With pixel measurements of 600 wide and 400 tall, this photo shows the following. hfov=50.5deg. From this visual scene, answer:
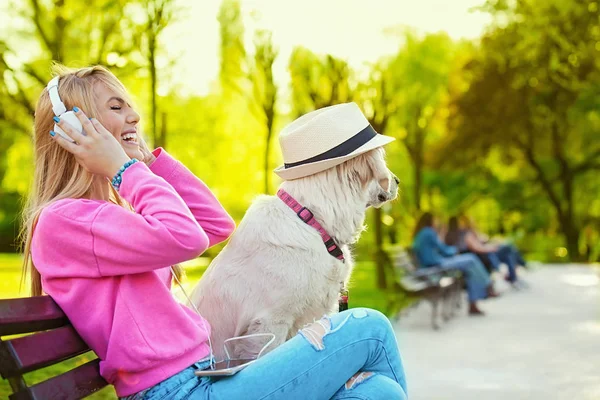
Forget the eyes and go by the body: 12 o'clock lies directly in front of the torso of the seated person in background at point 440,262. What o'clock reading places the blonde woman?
The blonde woman is roughly at 3 o'clock from the seated person in background.

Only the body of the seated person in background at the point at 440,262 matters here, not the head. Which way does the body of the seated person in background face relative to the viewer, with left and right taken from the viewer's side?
facing to the right of the viewer

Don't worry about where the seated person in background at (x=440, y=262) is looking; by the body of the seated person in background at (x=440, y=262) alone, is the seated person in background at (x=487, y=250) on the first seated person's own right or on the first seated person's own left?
on the first seated person's own left

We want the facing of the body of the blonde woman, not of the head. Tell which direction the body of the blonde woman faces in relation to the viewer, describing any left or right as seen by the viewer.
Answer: facing to the right of the viewer

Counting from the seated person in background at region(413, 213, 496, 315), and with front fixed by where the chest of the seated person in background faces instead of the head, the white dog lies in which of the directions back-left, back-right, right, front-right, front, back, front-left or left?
right

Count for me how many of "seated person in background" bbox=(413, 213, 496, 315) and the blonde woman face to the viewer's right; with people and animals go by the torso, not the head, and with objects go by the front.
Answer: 2

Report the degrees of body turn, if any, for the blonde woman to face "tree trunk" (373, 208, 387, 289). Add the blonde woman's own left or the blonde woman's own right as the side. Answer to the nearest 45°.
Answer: approximately 90° to the blonde woman's own left

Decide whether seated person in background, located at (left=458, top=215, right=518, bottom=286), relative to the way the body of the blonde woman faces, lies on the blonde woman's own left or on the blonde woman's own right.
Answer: on the blonde woman's own left

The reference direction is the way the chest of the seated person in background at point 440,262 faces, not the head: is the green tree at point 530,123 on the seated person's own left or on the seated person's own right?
on the seated person's own left

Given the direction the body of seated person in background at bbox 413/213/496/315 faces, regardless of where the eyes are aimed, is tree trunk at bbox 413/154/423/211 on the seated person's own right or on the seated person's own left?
on the seated person's own left

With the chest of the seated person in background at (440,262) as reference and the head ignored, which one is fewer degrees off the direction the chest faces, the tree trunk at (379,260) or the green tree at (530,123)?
the green tree
